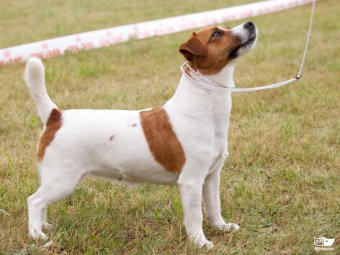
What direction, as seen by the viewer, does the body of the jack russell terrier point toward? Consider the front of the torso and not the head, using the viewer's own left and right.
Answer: facing to the right of the viewer

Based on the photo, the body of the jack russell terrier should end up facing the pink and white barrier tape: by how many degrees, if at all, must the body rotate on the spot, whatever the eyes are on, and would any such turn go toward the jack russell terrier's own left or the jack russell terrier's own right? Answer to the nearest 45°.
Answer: approximately 90° to the jack russell terrier's own left
